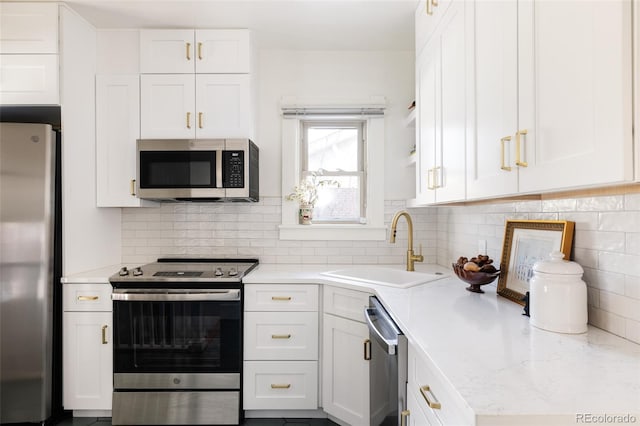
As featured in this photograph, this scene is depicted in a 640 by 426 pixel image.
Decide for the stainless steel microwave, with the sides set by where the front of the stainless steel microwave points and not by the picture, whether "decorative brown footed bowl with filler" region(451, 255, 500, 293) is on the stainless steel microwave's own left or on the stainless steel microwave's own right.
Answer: on the stainless steel microwave's own left

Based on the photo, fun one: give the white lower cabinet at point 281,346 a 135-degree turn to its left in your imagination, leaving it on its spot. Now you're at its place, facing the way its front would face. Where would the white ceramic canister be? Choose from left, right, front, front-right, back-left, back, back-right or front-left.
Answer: right

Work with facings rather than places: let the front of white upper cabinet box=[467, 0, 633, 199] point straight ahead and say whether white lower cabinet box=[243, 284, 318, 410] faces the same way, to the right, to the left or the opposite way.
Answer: to the left

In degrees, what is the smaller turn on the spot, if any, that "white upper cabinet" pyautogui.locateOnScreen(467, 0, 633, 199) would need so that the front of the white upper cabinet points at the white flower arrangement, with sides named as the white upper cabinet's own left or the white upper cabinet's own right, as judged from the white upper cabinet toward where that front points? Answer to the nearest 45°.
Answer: approximately 90° to the white upper cabinet's own right

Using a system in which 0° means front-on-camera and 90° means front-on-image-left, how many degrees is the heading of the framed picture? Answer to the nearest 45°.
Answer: approximately 45°

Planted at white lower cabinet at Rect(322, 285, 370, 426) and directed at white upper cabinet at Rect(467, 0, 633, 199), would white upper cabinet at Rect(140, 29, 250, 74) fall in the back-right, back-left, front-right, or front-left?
back-right

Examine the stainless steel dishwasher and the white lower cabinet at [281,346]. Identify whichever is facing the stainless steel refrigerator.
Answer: the stainless steel dishwasher

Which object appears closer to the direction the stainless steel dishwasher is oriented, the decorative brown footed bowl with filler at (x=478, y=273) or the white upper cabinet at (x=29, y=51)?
the white upper cabinet

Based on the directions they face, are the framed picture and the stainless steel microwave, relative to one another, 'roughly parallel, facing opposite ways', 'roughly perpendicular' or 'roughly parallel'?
roughly perpendicular

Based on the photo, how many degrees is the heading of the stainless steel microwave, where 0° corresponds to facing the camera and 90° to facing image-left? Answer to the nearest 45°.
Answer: approximately 0°

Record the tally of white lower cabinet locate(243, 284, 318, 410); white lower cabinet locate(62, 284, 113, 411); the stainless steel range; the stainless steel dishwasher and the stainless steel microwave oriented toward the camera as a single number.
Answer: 4

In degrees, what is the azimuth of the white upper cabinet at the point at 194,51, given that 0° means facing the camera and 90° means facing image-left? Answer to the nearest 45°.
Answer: approximately 0°
